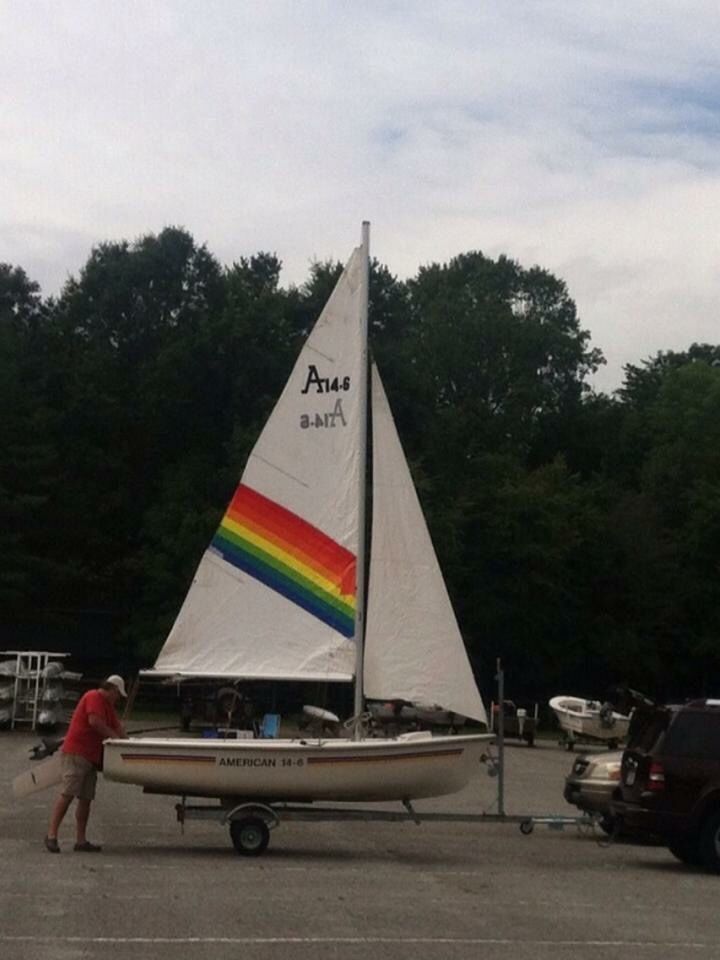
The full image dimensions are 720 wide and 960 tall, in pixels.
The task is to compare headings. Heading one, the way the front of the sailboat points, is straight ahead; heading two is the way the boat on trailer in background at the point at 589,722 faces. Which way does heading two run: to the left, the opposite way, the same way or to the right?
the opposite way

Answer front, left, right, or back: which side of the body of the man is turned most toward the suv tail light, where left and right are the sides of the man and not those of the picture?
front

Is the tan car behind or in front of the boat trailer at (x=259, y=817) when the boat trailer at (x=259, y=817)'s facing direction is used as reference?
in front

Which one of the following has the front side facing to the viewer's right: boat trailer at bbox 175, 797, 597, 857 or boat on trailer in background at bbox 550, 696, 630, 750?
the boat trailer

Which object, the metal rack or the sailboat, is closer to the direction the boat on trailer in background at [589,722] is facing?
the metal rack

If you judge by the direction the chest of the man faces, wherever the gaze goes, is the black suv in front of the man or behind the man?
in front

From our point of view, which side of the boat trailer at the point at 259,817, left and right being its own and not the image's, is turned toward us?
right

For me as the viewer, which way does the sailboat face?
facing to the right of the viewer

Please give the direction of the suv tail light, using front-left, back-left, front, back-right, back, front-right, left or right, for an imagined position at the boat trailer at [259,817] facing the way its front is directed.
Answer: front

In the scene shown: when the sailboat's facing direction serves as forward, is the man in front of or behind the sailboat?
behind

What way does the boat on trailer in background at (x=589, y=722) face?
to the viewer's left

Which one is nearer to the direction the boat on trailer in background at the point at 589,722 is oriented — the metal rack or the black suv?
the metal rack

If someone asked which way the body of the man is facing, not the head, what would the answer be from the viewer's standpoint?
to the viewer's right

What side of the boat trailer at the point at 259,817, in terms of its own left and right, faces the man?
back

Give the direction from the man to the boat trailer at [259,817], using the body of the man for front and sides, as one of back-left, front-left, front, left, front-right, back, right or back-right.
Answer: front

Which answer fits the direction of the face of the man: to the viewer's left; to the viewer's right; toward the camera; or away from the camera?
to the viewer's right
